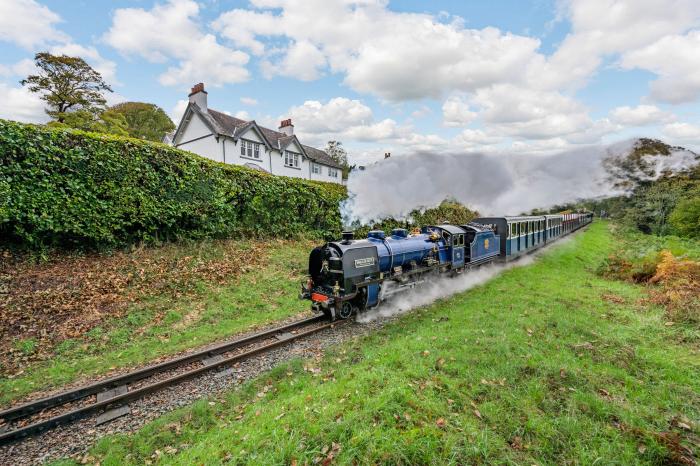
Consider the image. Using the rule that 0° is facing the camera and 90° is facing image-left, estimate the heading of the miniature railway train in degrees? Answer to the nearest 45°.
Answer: approximately 45°

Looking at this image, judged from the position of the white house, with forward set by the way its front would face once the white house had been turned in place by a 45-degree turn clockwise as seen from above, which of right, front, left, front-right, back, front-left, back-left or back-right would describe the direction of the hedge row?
front

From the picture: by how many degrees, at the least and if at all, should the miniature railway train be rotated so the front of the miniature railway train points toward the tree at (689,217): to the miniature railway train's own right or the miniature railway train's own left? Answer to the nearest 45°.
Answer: approximately 180°

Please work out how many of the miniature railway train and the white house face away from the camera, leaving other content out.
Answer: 0

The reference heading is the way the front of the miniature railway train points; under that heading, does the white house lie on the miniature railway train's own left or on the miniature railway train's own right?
on the miniature railway train's own right

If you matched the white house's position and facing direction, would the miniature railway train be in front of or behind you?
in front

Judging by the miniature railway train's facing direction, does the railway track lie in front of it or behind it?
in front

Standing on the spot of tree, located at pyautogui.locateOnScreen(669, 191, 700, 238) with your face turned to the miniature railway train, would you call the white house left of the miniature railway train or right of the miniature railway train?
right
